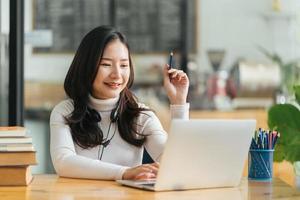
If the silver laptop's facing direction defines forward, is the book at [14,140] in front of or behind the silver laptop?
in front

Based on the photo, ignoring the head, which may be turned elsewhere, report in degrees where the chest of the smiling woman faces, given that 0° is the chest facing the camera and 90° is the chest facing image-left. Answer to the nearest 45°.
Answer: approximately 315°

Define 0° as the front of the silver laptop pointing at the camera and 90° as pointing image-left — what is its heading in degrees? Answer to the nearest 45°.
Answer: approximately 135°

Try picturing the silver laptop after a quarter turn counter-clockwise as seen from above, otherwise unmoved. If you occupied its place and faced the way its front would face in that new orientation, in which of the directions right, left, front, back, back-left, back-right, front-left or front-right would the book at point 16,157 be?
front-right

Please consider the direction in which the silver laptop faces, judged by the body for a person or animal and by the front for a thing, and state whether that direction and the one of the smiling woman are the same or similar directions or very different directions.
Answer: very different directions

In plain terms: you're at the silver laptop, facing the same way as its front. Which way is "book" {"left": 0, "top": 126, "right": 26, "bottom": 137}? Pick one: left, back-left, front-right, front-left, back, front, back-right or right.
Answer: front-left
